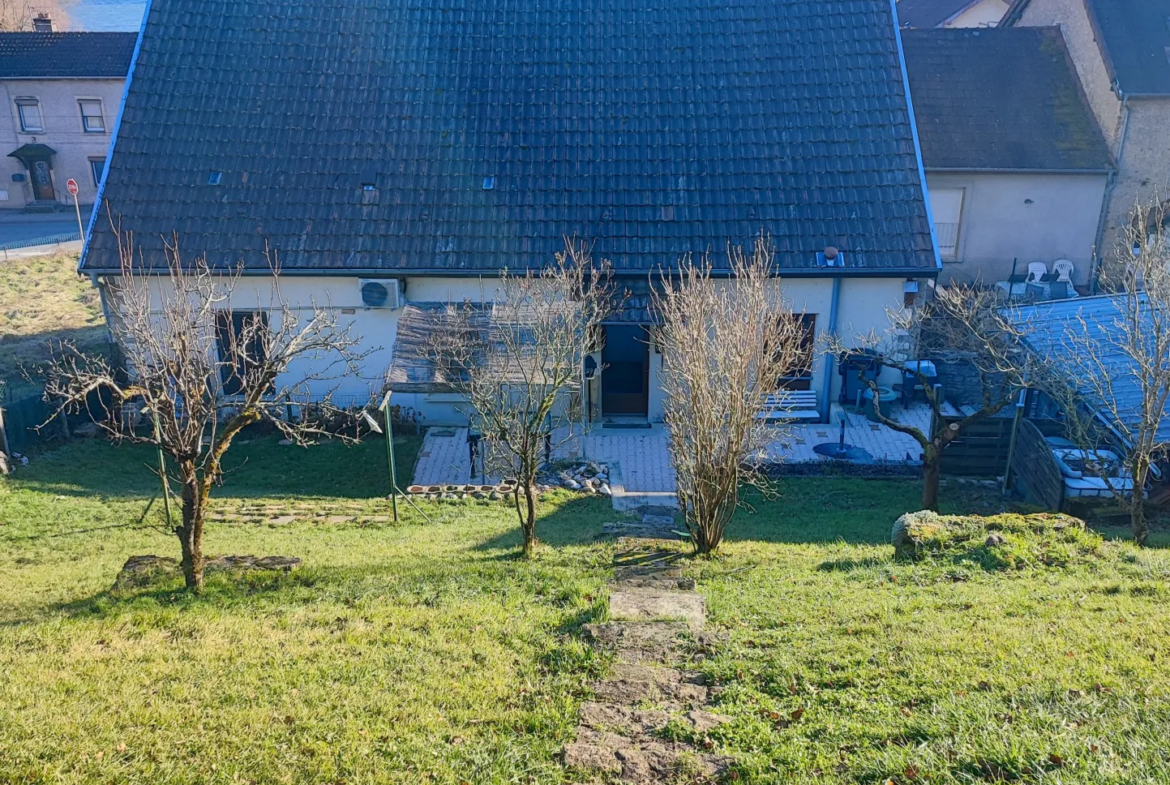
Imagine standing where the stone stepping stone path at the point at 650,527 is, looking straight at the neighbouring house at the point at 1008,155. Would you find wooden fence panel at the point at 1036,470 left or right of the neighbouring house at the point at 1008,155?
right

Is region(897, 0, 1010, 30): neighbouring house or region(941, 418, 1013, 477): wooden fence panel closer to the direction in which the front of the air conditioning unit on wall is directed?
the wooden fence panel

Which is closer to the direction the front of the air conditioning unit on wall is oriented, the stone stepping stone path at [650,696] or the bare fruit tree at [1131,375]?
the stone stepping stone path

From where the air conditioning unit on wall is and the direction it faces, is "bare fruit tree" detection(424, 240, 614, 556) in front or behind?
in front

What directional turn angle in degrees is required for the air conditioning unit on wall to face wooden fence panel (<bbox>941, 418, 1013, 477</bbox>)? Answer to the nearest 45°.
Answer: approximately 45° to its left

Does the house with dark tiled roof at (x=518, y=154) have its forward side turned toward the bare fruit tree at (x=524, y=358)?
yes

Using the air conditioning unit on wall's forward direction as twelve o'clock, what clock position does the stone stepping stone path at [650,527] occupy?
The stone stepping stone path is roughly at 11 o'clock from the air conditioning unit on wall.

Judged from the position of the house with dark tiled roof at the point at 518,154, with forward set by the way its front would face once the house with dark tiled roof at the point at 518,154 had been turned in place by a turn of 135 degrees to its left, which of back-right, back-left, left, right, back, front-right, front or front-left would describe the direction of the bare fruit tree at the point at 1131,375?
right

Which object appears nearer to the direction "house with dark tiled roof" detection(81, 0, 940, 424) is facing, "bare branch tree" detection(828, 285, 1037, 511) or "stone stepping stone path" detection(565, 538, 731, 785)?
the stone stepping stone path

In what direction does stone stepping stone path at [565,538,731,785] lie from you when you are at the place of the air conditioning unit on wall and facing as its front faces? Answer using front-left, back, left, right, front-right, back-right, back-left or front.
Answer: front

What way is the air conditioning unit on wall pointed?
toward the camera

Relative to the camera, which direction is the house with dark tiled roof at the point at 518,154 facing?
toward the camera
